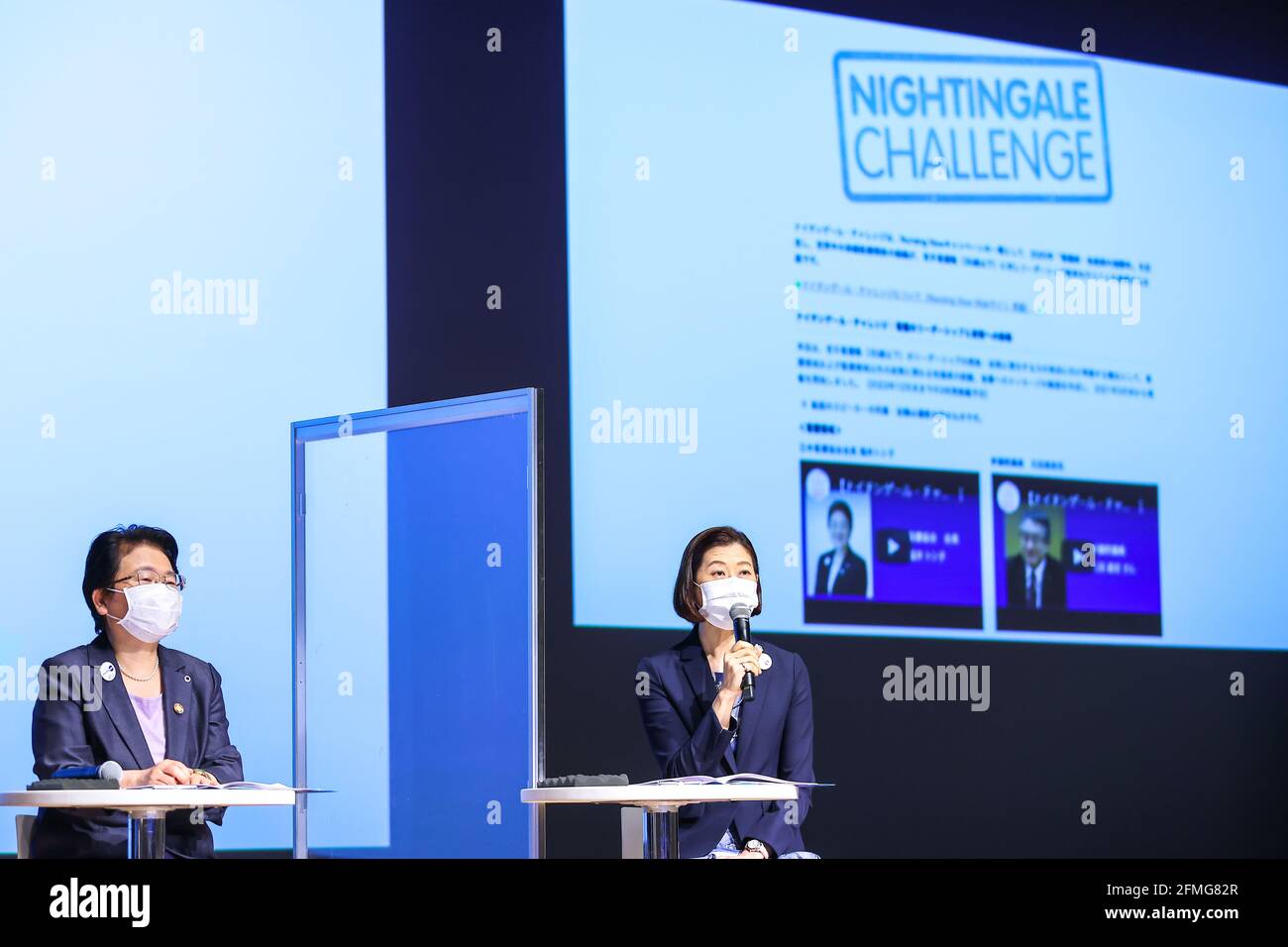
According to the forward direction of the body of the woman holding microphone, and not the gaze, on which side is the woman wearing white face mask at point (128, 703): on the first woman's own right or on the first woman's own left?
on the first woman's own right

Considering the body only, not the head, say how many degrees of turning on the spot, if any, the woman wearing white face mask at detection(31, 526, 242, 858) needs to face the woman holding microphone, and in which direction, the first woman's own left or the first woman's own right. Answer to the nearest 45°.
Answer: approximately 45° to the first woman's own left

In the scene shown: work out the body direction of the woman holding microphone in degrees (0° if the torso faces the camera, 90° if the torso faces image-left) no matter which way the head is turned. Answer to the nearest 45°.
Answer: approximately 0°

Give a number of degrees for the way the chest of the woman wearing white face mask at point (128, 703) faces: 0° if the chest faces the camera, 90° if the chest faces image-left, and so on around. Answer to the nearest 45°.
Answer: approximately 315°
